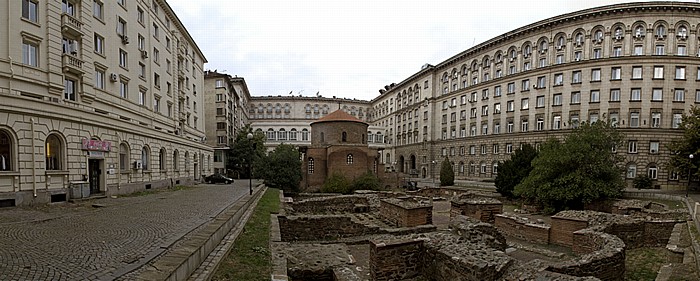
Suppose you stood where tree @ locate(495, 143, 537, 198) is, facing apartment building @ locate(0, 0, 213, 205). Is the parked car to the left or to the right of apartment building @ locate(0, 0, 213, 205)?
right

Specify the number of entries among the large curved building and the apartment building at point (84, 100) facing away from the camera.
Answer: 0

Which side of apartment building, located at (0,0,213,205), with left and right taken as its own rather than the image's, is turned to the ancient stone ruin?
front

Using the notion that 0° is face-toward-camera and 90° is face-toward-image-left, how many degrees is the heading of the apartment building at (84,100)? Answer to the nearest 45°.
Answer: approximately 315°

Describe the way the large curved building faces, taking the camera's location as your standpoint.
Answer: facing the viewer and to the left of the viewer

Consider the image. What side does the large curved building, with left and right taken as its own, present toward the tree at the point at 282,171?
front

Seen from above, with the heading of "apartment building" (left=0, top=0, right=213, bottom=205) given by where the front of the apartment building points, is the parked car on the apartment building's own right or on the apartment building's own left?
on the apartment building's own left

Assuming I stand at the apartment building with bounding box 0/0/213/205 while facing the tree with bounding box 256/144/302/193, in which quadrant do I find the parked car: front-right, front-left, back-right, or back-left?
front-left

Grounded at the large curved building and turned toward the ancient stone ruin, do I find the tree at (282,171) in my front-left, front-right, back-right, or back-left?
front-right

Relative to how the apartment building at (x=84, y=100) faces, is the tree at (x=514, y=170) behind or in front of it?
in front
